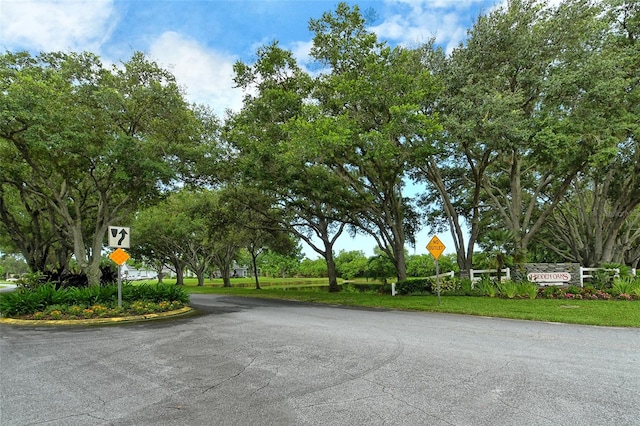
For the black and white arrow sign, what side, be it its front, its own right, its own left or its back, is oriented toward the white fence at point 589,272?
left

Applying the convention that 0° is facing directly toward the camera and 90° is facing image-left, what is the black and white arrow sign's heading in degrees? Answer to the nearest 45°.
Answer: approximately 0°

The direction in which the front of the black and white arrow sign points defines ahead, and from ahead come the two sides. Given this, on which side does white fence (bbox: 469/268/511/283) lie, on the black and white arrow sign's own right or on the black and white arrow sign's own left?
on the black and white arrow sign's own left

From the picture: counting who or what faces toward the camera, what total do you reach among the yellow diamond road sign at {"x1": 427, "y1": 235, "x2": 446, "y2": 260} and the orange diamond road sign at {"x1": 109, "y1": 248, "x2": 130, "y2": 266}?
2

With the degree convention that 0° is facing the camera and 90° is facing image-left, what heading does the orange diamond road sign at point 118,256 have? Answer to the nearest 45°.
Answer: approximately 0°

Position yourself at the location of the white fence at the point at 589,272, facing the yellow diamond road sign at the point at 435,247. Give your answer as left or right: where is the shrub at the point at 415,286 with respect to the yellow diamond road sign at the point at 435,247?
right

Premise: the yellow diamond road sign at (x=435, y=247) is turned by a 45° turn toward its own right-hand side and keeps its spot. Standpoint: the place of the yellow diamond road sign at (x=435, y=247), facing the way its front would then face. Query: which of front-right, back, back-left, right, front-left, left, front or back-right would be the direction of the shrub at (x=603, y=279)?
back
